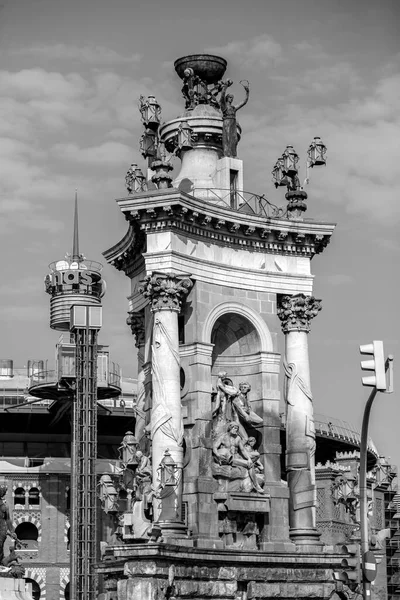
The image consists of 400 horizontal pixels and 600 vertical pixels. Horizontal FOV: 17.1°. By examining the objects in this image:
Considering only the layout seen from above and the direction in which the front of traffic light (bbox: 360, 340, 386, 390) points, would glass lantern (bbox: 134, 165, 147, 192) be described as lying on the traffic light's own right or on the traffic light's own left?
on the traffic light's own right

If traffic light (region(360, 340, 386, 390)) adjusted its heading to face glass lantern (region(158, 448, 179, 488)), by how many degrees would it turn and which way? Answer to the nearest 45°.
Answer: approximately 45° to its right

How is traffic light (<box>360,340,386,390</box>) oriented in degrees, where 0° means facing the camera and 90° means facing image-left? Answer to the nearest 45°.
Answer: approximately 90°

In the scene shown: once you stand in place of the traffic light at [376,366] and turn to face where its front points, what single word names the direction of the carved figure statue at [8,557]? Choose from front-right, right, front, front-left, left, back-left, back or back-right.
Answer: front-right
